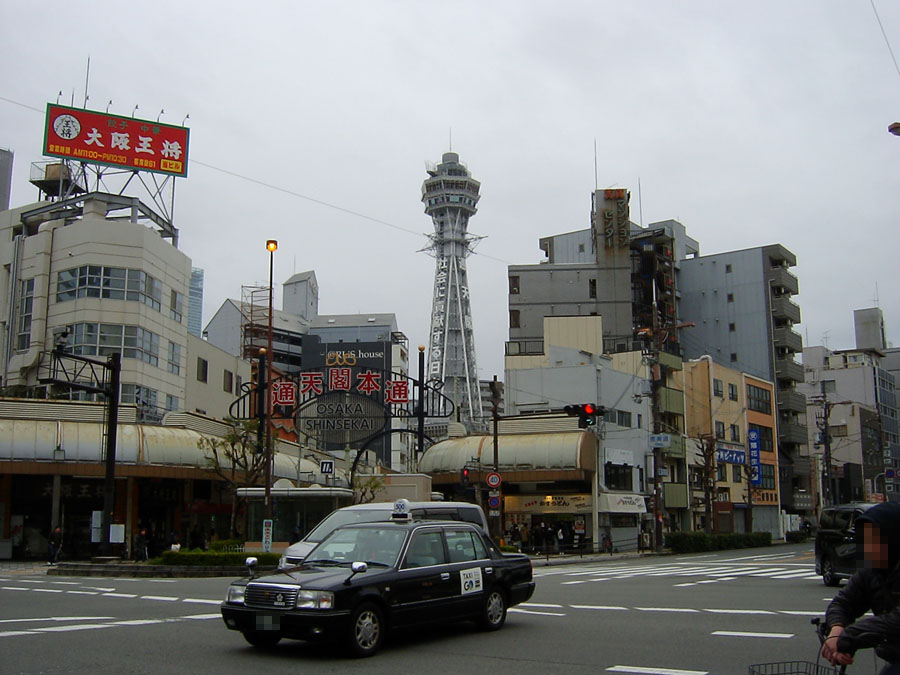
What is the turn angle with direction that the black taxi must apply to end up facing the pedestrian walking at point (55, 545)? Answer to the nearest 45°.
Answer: approximately 90° to its right

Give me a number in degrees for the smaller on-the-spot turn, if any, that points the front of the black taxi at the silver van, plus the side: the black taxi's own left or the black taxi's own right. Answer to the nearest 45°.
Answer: approximately 135° to the black taxi's own right

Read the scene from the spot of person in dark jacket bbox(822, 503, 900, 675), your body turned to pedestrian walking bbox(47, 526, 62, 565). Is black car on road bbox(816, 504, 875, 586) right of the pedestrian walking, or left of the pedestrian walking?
right

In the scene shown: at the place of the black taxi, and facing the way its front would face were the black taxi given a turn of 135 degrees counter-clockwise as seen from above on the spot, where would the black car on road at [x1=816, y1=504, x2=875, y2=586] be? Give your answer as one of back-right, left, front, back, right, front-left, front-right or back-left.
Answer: front-left

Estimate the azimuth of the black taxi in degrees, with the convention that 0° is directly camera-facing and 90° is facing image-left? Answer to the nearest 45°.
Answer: approximately 45°

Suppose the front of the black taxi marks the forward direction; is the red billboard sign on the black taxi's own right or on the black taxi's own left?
on the black taxi's own right
